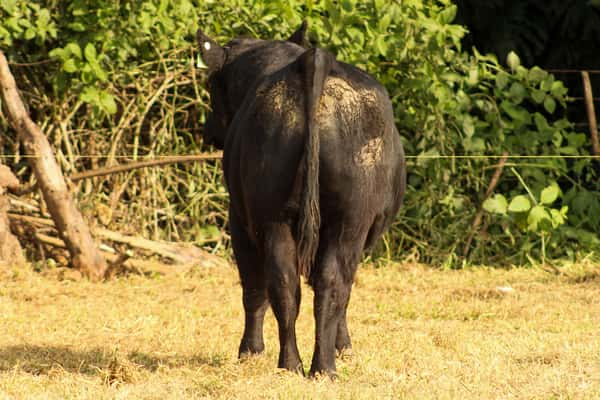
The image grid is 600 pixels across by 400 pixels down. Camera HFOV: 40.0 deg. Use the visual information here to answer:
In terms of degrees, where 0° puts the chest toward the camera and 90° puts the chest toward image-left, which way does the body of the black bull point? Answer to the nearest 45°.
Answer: approximately 180°

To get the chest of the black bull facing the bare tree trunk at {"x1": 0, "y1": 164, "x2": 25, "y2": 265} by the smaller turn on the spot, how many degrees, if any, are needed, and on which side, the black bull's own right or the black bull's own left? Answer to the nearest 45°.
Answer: approximately 45° to the black bull's own left

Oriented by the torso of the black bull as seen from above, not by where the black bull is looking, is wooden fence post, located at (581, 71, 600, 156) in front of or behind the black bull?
in front
